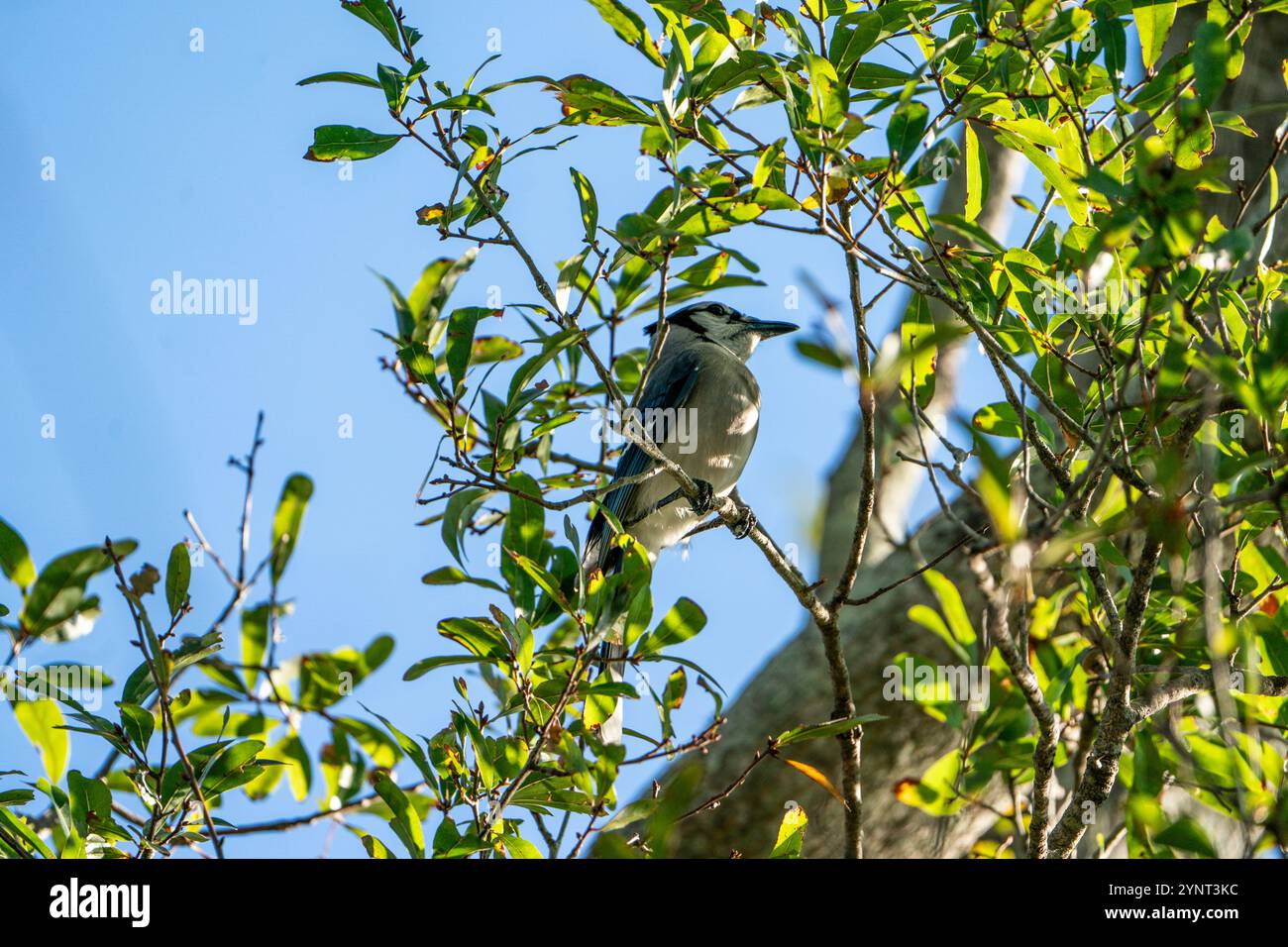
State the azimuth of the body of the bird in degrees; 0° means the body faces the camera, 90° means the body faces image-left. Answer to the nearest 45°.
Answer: approximately 270°
